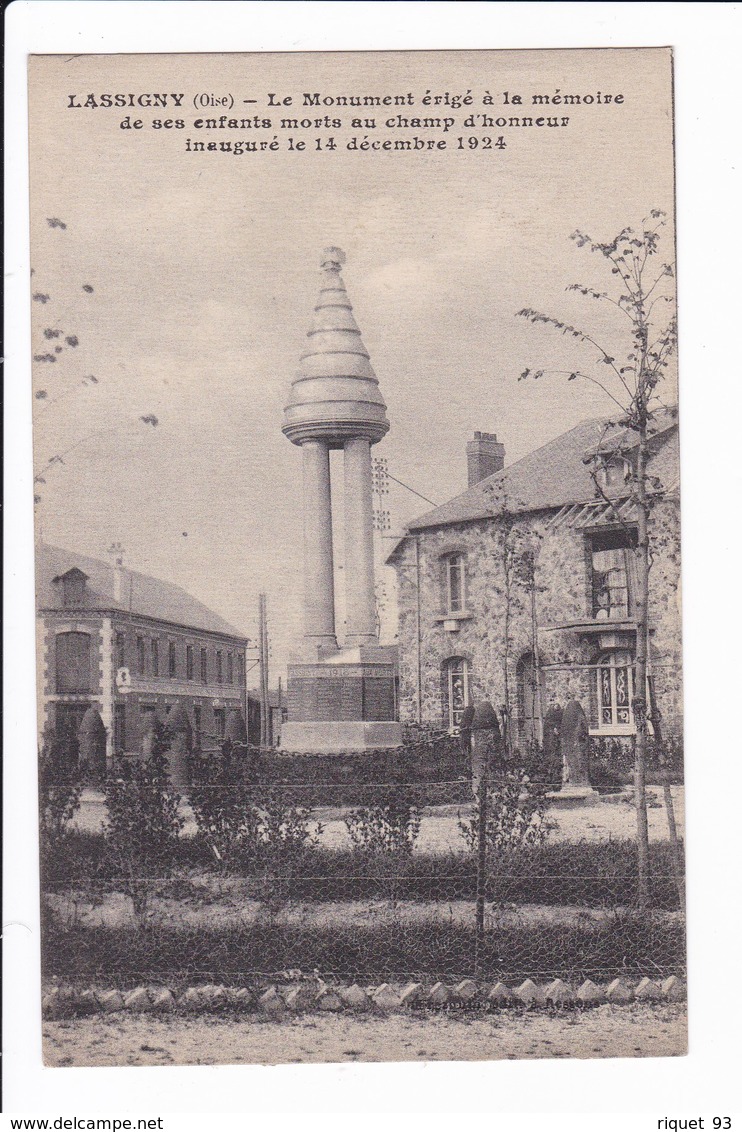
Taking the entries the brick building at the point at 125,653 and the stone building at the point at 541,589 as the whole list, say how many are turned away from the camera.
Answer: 0

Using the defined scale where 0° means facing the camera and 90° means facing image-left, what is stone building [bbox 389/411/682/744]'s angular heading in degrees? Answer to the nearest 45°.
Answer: approximately 45°
